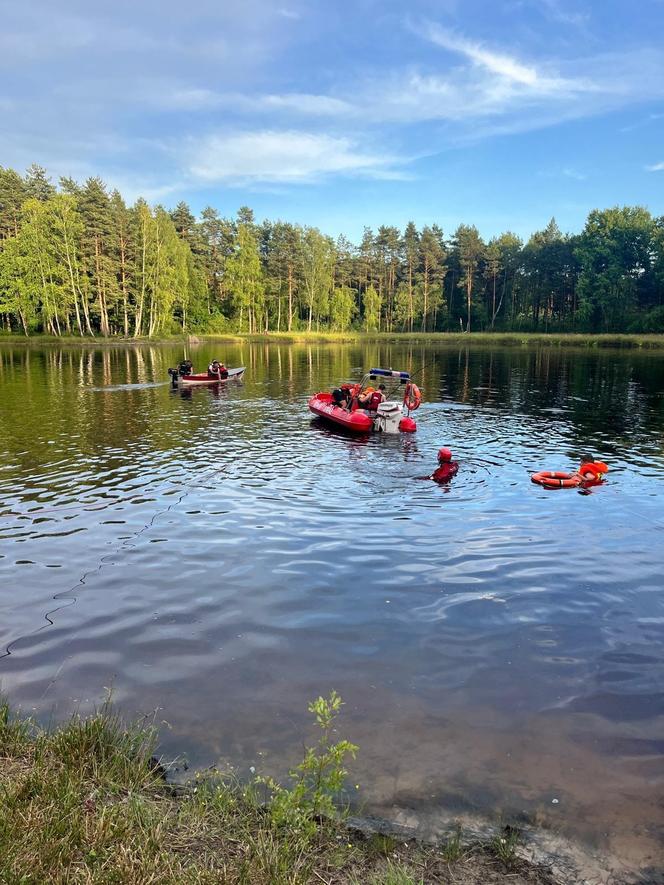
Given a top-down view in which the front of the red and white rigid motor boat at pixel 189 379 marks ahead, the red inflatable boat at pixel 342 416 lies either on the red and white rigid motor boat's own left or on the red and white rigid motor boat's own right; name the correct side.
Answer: on the red and white rigid motor boat's own right

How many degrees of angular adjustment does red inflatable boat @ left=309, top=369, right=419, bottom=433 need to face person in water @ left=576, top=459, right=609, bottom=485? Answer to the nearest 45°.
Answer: approximately 180°

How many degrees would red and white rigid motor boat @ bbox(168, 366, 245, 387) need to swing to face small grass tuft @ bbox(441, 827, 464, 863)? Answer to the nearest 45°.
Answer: approximately 90° to its right

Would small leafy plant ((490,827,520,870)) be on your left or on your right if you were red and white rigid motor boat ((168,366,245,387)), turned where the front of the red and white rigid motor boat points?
on your right

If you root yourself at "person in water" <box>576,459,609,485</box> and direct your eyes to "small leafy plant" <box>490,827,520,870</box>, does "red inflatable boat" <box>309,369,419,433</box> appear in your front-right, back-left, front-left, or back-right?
back-right

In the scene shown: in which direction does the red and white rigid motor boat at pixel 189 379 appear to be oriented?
to the viewer's right

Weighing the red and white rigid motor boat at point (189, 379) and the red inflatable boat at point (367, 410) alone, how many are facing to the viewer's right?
1

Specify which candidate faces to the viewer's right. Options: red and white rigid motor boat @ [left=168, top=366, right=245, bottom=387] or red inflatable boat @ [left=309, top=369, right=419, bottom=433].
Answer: red and white rigid motor boat @ [left=168, top=366, right=245, bottom=387]

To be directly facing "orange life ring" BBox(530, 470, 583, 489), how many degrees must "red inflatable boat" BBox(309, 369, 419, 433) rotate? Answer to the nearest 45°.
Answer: approximately 180°
